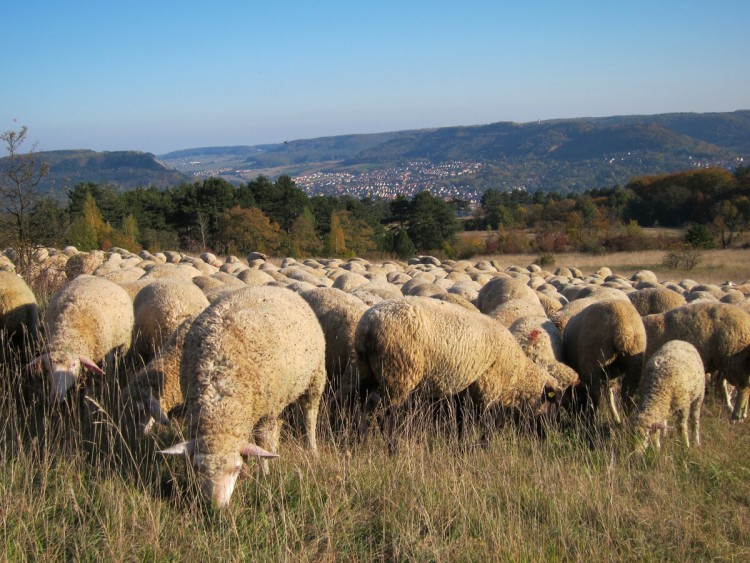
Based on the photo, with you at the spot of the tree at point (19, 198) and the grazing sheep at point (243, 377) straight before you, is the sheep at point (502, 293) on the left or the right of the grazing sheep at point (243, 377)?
left

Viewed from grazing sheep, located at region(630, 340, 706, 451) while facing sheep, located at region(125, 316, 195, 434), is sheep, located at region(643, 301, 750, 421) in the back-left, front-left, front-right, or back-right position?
back-right

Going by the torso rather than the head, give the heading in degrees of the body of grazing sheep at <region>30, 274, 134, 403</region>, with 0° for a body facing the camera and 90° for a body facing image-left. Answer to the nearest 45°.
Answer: approximately 45°

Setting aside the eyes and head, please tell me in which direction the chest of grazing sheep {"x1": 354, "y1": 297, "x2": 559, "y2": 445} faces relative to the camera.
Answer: to the viewer's right

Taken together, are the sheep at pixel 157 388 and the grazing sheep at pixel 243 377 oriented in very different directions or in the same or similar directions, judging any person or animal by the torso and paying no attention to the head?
same or similar directions

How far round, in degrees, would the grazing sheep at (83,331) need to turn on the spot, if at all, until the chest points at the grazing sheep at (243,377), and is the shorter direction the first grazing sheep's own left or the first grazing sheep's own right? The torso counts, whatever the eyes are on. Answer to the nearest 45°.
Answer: approximately 45° to the first grazing sheep's own left

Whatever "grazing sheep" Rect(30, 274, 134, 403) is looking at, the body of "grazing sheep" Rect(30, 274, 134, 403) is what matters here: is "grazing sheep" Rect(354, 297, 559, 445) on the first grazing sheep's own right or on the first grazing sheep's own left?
on the first grazing sheep's own left

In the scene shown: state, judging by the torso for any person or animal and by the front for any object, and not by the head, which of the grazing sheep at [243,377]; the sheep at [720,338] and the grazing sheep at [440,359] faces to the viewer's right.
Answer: the grazing sheep at [440,359]

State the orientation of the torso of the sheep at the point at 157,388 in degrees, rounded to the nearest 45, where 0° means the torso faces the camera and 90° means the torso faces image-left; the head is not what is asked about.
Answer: approximately 45°

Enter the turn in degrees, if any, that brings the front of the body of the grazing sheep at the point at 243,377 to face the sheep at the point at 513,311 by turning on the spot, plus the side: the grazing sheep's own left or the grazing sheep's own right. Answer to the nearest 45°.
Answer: approximately 180°

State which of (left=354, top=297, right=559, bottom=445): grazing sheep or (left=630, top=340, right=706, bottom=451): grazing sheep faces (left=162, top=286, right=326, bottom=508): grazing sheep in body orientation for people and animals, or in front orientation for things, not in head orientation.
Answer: (left=630, top=340, right=706, bottom=451): grazing sheep

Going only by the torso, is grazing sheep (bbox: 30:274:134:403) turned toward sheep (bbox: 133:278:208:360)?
no

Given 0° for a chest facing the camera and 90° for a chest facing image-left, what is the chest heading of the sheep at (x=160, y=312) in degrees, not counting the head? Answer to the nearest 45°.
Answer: approximately 45°

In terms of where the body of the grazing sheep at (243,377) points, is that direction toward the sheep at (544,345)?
no

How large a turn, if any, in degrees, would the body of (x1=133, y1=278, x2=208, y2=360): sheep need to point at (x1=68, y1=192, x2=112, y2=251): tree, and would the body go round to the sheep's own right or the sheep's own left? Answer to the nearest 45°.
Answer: approximately 135° to the sheep's own right

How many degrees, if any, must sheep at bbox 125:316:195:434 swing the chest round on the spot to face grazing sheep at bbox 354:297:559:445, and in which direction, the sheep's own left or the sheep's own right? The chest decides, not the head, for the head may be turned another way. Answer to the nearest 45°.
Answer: approximately 135° to the sheep's own left

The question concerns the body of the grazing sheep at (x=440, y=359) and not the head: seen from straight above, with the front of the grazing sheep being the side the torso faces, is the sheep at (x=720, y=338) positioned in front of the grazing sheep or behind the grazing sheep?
in front
